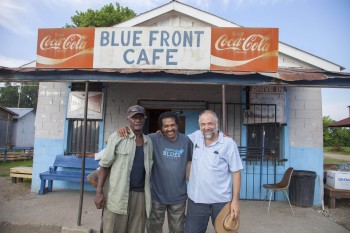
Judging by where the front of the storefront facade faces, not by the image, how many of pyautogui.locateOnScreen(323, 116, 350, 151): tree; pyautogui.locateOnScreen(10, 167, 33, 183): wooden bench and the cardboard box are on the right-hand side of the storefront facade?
1

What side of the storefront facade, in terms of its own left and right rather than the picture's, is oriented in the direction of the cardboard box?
left

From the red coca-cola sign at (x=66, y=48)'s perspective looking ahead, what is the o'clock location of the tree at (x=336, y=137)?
The tree is roughly at 8 o'clock from the red coca-cola sign.

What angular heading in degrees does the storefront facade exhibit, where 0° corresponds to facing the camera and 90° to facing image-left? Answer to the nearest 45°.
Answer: approximately 0°

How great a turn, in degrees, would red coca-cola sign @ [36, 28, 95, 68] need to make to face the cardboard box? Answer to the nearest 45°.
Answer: approximately 90° to its left

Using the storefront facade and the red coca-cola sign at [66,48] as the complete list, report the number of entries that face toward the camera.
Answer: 2

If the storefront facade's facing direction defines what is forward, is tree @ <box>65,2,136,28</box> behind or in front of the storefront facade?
behind

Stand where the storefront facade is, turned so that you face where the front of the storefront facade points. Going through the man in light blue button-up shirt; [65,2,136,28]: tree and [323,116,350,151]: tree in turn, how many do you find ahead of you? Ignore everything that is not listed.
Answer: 1

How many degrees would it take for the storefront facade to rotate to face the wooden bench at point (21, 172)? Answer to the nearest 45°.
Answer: approximately 90° to its right

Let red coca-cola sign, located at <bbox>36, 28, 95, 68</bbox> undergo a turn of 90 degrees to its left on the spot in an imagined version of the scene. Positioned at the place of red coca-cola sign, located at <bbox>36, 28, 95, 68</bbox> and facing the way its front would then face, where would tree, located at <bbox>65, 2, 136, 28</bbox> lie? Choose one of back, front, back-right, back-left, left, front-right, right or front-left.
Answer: left
